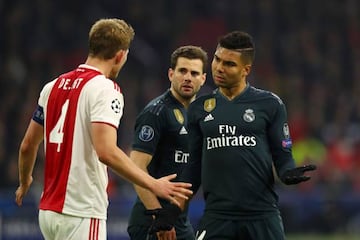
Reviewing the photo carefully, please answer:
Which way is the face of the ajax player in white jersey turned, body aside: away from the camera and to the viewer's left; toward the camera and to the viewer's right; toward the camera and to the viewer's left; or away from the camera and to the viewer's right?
away from the camera and to the viewer's right

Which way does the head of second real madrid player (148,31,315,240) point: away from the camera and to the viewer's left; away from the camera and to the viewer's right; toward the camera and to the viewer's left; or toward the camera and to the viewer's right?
toward the camera and to the viewer's left

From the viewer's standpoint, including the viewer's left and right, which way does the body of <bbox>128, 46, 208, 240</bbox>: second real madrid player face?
facing the viewer and to the right of the viewer

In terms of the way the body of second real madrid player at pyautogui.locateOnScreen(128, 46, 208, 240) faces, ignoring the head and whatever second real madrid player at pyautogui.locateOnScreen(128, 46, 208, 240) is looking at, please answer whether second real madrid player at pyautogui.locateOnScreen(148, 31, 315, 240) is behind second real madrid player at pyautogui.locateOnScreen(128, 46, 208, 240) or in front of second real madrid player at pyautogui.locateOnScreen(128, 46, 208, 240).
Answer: in front

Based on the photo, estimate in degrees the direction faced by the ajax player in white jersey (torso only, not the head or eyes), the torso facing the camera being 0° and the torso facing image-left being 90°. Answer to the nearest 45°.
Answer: approximately 225°

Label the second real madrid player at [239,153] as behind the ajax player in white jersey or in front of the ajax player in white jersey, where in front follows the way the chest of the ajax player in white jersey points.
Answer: in front

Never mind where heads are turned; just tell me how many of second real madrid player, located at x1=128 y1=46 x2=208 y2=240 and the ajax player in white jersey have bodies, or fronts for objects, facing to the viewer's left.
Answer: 0
